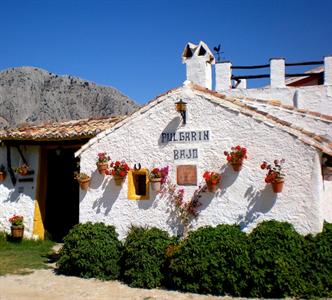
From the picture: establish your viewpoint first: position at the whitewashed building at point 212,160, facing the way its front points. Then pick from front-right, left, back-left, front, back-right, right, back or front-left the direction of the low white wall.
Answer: back-left

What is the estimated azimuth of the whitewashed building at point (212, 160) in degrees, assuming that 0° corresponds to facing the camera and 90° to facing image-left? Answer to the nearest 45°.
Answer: approximately 0°

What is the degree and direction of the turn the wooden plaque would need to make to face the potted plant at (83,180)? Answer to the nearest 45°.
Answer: approximately 90° to its right

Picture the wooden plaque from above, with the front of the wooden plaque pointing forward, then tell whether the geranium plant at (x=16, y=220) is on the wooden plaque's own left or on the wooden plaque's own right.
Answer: on the wooden plaque's own right

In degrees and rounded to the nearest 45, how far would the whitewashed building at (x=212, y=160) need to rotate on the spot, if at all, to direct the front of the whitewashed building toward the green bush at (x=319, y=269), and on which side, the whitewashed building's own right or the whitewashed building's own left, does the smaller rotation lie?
approximately 45° to the whitewashed building's own left

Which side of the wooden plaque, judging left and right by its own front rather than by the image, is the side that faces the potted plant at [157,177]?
right

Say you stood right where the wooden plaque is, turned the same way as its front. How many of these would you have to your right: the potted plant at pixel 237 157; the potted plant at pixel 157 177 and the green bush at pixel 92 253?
2

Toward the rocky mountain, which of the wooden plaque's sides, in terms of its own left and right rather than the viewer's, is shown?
back
